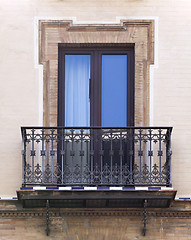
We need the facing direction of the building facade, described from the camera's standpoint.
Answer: facing the viewer
